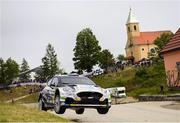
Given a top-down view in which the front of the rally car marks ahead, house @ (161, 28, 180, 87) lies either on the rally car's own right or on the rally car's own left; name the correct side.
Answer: on the rally car's own left

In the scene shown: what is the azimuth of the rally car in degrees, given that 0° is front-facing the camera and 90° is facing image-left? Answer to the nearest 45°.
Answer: approximately 315°
